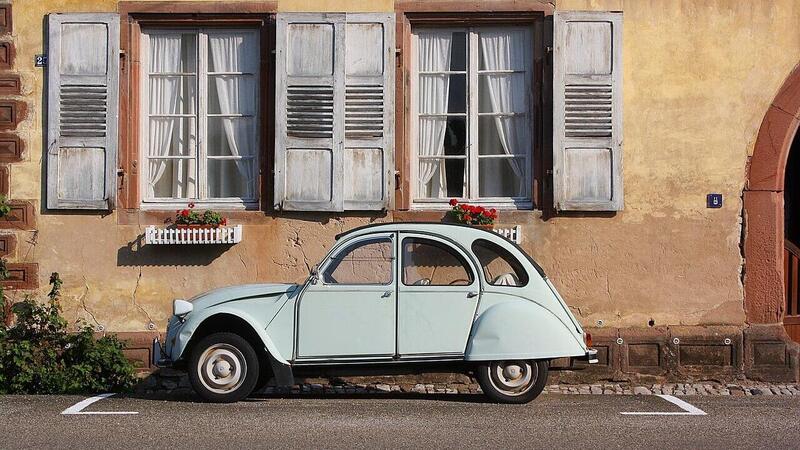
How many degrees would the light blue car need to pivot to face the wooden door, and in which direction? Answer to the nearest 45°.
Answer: approximately 135° to its right

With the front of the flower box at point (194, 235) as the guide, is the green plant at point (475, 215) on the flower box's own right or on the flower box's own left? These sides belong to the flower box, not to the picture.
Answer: on the flower box's own left

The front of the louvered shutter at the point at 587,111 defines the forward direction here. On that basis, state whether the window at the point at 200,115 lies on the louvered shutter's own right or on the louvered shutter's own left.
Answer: on the louvered shutter's own right

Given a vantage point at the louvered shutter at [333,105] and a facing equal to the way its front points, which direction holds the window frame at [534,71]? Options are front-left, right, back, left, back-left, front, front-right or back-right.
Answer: left

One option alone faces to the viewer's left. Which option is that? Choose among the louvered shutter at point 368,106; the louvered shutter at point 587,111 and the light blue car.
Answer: the light blue car

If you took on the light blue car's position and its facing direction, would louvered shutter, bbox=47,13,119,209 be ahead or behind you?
ahead

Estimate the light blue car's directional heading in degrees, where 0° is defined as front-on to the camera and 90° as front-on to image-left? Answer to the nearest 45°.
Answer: approximately 90°

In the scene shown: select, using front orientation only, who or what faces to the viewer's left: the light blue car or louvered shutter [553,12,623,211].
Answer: the light blue car

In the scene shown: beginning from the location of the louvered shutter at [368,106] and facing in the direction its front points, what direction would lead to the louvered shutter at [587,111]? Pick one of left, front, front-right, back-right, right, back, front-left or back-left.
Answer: left

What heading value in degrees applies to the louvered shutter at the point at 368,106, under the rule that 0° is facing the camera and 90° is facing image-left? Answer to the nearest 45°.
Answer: approximately 0°
